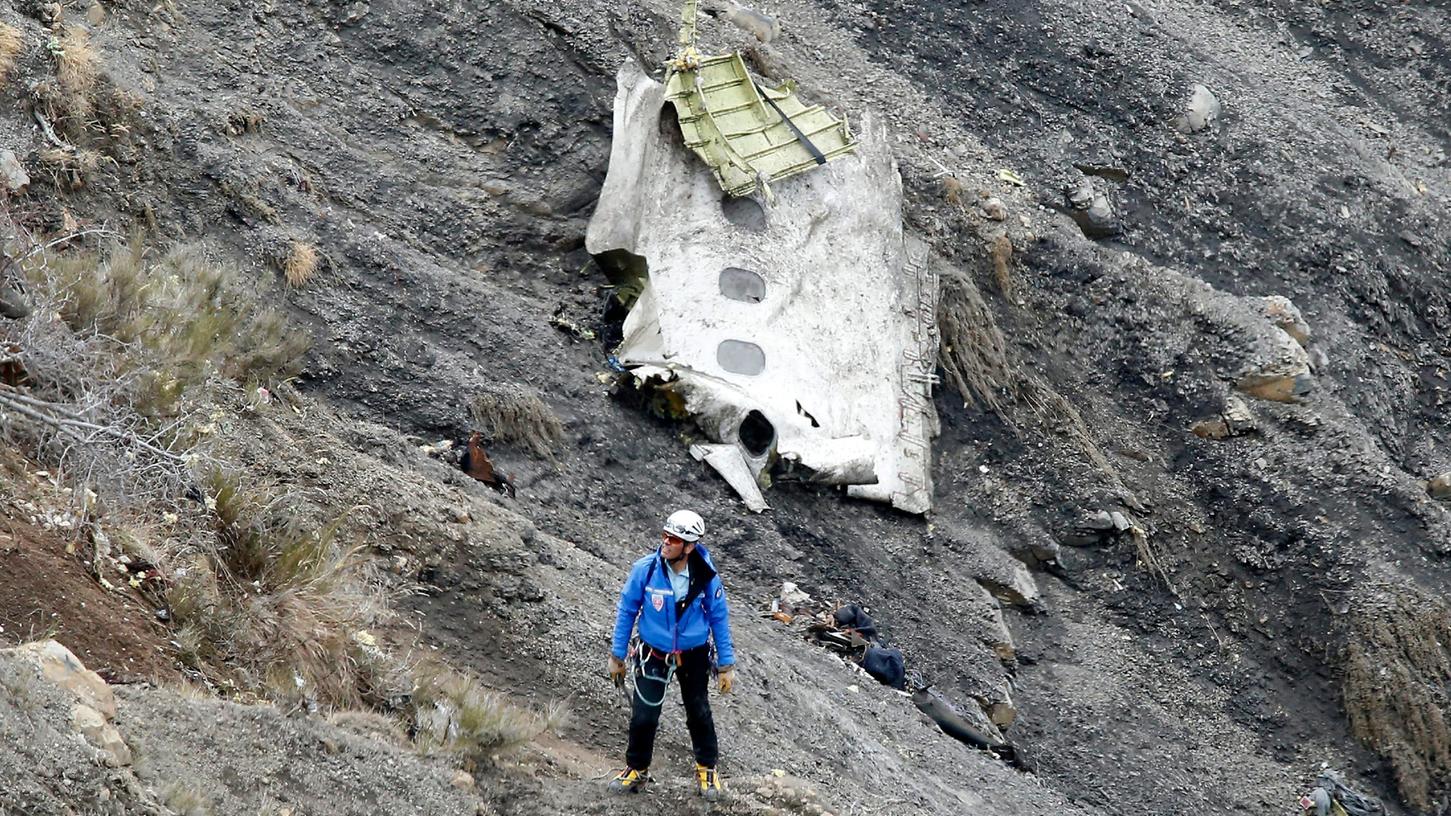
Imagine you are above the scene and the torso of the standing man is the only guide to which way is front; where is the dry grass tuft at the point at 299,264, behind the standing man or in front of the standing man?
behind

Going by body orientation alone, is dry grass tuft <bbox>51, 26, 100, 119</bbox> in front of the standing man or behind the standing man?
behind

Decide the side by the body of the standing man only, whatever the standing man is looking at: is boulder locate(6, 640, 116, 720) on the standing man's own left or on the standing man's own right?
on the standing man's own right

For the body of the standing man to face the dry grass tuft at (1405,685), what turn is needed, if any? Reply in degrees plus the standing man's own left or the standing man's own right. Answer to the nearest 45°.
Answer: approximately 135° to the standing man's own left

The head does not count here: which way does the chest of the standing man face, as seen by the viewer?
toward the camera

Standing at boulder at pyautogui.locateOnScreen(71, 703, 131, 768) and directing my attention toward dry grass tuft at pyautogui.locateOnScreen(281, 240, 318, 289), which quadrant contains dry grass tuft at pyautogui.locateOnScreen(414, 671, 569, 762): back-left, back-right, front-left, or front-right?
front-right

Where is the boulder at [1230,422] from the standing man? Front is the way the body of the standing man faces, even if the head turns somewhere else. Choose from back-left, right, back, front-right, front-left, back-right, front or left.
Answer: back-left

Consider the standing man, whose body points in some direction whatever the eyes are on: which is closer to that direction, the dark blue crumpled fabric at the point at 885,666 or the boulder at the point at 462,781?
the boulder

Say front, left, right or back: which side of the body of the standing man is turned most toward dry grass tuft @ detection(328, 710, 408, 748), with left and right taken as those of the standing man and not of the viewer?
right

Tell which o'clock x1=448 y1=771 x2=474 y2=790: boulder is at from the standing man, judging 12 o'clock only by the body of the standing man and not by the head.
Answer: The boulder is roughly at 2 o'clock from the standing man.

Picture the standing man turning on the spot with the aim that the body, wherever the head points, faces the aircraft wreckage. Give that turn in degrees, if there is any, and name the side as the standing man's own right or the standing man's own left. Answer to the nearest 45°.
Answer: approximately 180°

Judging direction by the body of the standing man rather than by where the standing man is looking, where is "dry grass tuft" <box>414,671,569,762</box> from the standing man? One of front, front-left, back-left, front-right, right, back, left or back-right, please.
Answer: right

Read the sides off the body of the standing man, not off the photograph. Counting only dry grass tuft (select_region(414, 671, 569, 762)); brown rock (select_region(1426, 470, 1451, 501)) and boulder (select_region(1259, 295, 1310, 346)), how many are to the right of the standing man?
1

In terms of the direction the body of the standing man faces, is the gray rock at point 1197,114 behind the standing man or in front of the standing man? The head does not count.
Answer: behind

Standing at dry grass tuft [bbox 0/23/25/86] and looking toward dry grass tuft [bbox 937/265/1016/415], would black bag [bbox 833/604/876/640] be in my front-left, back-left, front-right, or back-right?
front-right

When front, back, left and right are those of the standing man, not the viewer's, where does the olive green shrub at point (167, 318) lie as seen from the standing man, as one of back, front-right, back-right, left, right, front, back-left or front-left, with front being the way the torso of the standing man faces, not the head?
back-right

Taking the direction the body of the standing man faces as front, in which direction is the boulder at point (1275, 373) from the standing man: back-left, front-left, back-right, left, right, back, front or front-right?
back-left
